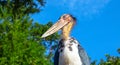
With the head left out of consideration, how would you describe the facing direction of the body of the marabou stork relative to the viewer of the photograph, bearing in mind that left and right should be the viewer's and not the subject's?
facing the viewer and to the left of the viewer
